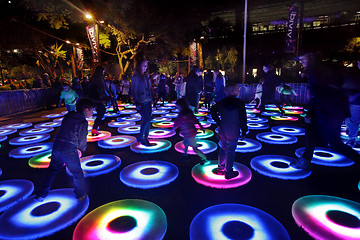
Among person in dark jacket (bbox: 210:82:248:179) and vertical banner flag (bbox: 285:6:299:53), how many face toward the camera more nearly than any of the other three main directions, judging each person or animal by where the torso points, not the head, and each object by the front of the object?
1

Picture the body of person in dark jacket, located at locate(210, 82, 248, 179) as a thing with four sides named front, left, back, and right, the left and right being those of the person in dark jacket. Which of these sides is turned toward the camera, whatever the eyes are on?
back

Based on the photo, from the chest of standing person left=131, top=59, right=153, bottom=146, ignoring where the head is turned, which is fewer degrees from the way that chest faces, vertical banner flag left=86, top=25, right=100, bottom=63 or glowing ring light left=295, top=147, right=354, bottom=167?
the glowing ring light

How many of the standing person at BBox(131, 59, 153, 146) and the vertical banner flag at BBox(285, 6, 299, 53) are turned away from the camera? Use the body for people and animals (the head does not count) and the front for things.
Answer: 0

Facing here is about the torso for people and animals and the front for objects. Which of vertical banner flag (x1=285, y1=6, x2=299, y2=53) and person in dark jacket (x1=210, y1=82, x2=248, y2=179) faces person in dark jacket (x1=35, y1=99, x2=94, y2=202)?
the vertical banner flag

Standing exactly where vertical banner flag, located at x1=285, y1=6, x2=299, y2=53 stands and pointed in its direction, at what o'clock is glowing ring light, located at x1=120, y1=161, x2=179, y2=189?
The glowing ring light is roughly at 12 o'clock from the vertical banner flag.

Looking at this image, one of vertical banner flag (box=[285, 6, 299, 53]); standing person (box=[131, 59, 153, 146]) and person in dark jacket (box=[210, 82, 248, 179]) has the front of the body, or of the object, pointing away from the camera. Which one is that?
the person in dark jacket

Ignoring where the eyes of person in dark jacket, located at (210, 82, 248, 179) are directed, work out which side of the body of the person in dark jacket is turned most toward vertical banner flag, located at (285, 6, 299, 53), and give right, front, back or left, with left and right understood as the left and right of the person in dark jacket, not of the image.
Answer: front

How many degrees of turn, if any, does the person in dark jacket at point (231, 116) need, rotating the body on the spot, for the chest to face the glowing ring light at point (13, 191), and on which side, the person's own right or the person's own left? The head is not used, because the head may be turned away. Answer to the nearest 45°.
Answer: approximately 90° to the person's own left

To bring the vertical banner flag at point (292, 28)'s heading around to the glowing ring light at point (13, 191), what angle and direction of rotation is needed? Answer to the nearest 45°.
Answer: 0° — it already faces it

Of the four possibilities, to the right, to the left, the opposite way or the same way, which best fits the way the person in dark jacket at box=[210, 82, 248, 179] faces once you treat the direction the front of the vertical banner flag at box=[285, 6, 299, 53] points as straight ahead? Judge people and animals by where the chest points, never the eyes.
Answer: the opposite way

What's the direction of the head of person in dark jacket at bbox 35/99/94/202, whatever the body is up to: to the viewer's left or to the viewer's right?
to the viewer's right
